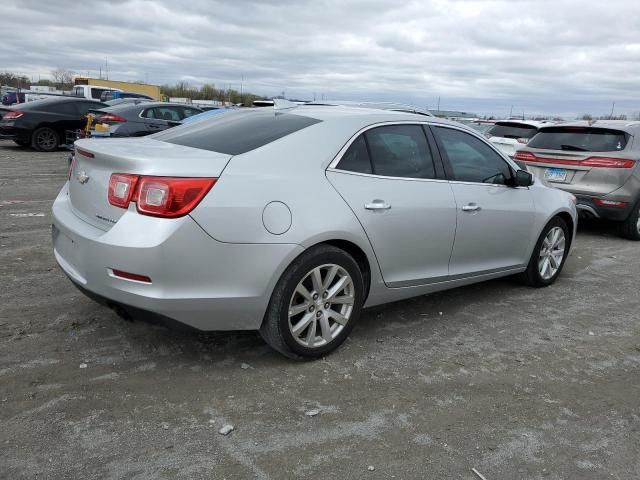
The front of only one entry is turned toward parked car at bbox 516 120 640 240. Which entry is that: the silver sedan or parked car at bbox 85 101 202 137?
the silver sedan

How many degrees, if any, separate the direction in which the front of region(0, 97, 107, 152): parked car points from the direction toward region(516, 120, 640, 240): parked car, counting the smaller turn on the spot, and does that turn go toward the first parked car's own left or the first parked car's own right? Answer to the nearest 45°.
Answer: approximately 90° to the first parked car's own right

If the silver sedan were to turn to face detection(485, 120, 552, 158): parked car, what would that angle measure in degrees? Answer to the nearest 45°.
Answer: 0° — it already faces it

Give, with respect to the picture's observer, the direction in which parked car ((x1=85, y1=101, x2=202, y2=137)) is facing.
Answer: facing away from the viewer and to the right of the viewer

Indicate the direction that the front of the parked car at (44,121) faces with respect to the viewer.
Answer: facing away from the viewer and to the right of the viewer

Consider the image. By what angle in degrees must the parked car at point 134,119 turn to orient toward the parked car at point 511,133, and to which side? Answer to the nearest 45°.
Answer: approximately 45° to its right

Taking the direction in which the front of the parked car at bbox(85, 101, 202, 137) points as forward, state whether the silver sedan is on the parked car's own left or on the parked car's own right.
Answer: on the parked car's own right
